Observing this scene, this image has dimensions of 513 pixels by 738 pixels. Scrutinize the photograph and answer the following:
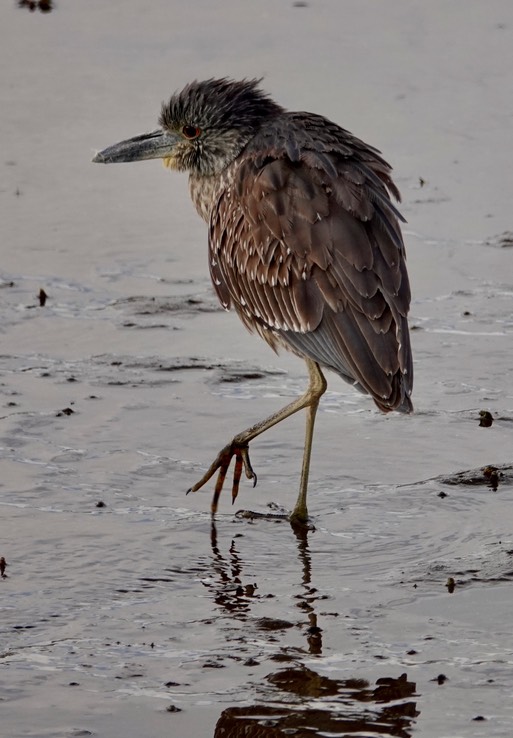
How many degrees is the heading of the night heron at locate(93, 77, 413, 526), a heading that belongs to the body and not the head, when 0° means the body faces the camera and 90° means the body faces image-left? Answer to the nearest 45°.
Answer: approximately 90°
